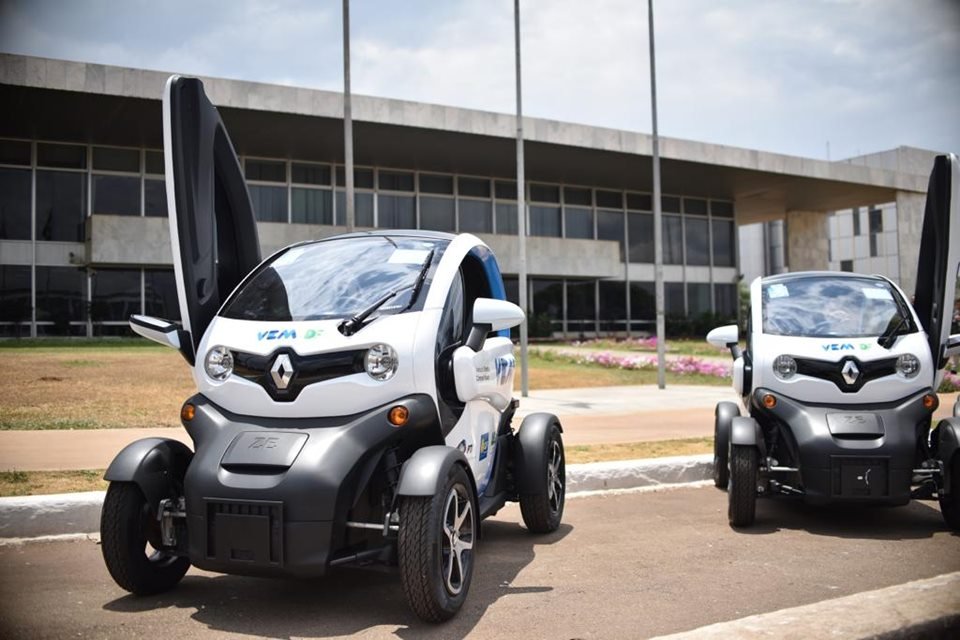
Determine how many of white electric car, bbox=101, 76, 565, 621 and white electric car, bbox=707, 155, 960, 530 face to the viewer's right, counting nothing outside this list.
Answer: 0

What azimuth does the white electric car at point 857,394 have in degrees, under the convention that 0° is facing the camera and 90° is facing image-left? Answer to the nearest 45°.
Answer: approximately 0°

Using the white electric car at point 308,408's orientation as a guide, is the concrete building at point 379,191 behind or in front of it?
behind

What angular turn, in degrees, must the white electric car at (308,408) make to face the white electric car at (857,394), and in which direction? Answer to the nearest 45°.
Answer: approximately 135° to its left

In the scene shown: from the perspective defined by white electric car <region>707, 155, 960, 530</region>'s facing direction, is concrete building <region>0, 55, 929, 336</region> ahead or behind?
behind

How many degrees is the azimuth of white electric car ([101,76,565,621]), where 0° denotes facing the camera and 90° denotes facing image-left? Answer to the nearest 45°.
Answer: approximately 45°
